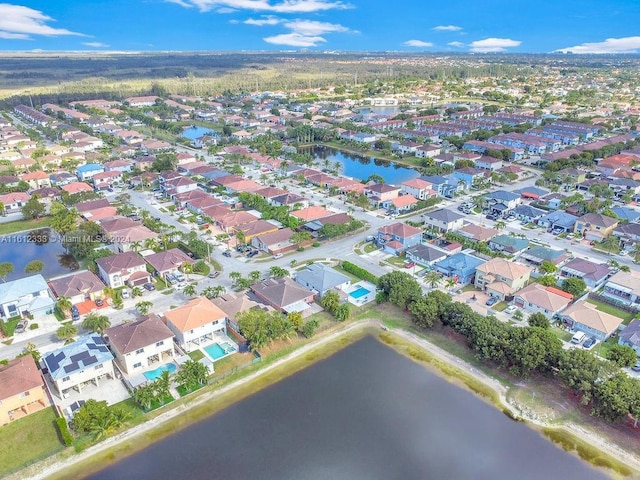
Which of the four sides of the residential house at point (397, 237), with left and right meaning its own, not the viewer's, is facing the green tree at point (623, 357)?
left

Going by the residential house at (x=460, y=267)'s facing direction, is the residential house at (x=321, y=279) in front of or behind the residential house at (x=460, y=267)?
in front

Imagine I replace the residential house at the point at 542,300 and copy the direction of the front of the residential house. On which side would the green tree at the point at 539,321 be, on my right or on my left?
on my left

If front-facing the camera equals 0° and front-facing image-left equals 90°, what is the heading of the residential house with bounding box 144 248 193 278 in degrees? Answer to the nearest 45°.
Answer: approximately 315°

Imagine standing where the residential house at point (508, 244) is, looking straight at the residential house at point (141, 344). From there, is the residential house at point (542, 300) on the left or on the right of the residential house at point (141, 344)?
left

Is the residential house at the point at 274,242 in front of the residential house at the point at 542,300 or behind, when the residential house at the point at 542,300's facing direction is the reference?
in front
